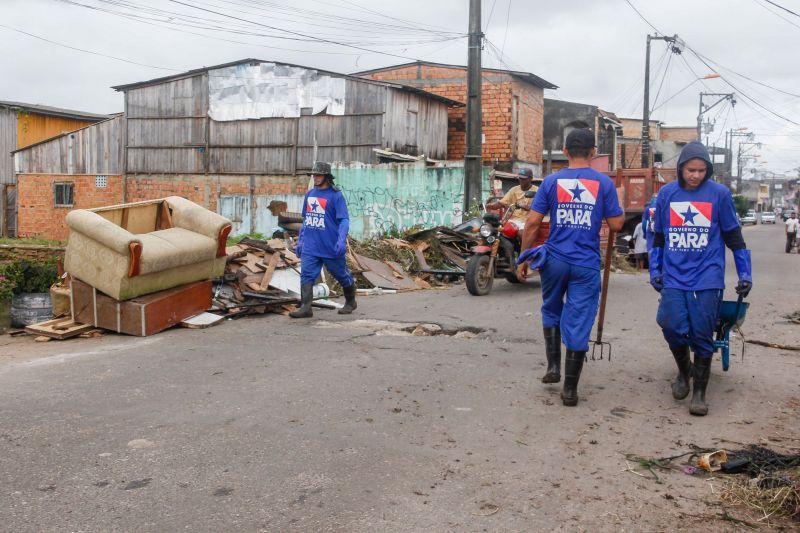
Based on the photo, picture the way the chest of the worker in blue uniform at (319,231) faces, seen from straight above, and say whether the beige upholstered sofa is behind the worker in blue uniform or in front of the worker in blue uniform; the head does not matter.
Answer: in front

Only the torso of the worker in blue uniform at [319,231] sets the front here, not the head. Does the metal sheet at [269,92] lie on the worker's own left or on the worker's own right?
on the worker's own right

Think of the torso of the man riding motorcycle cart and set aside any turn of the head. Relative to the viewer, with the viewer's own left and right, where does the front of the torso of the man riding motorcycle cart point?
facing the viewer and to the left of the viewer

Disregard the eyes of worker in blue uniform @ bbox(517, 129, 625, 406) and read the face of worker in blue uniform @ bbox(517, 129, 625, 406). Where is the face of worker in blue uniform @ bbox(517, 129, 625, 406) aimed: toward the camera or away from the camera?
away from the camera

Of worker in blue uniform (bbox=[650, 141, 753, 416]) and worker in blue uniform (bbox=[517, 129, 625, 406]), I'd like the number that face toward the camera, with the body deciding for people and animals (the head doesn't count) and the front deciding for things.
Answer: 1

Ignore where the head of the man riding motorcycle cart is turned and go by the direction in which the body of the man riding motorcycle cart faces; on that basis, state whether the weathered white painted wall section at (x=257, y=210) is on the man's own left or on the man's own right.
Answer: on the man's own right

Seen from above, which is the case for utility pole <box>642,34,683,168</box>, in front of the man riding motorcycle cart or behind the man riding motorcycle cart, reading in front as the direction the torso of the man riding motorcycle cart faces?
behind

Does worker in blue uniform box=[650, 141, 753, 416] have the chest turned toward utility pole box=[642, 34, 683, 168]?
no

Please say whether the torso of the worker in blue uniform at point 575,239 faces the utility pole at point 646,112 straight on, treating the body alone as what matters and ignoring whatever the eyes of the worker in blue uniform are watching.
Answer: yes

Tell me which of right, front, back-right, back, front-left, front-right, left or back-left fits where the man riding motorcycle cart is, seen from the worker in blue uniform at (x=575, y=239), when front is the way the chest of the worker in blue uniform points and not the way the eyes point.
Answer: front

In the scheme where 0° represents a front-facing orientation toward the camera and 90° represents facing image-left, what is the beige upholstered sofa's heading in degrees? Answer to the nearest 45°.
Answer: approximately 315°

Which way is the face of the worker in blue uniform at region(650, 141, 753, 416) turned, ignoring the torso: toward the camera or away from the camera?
toward the camera

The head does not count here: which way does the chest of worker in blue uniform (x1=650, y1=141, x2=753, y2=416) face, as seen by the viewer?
toward the camera

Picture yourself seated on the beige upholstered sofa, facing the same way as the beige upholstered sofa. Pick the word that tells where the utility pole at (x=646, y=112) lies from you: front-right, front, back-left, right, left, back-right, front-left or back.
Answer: left

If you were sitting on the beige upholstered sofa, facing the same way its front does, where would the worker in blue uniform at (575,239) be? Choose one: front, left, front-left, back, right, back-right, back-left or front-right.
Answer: front

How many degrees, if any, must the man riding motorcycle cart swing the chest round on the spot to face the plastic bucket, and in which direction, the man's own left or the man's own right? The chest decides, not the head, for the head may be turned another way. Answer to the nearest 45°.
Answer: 0° — they already face it

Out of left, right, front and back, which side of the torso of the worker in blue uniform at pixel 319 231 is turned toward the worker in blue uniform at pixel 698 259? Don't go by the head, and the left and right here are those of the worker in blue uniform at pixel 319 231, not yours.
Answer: left

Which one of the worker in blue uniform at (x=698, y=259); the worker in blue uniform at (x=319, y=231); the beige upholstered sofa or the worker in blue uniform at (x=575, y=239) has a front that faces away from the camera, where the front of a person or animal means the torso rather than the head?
the worker in blue uniform at (x=575, y=239)
